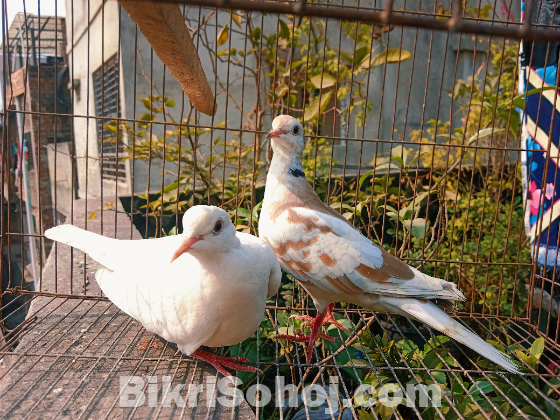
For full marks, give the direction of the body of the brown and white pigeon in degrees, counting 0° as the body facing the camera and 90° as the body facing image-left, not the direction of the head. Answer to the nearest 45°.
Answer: approximately 90°

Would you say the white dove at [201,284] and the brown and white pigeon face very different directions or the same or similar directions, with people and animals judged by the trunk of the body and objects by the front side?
very different directions

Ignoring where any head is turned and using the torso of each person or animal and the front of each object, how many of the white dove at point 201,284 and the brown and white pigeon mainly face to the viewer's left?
1

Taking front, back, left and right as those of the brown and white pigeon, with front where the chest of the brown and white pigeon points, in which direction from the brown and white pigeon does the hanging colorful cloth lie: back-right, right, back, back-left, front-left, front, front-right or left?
back-right

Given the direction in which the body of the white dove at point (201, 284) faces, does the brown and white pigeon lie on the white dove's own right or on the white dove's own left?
on the white dove's own left

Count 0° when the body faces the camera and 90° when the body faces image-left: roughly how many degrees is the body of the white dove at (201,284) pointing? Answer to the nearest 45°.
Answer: approximately 315°

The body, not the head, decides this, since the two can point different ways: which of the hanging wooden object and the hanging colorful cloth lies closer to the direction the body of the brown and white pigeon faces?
the hanging wooden object
